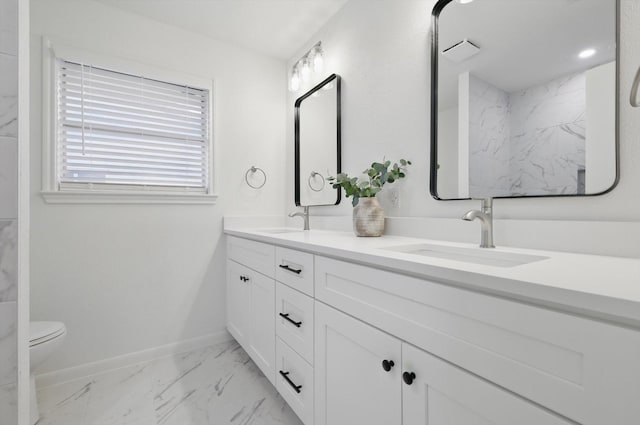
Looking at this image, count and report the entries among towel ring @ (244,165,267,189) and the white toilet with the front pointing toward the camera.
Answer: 1

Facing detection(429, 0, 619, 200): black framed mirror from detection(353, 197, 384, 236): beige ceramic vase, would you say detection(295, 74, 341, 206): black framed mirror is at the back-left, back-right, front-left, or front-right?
back-left

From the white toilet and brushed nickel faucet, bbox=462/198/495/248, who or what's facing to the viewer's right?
the white toilet

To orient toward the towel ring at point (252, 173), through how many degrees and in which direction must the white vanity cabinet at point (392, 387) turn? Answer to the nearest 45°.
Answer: approximately 90° to its right

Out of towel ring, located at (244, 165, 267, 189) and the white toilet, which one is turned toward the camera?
the towel ring

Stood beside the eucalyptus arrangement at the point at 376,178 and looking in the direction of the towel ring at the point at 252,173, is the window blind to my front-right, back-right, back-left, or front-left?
front-left

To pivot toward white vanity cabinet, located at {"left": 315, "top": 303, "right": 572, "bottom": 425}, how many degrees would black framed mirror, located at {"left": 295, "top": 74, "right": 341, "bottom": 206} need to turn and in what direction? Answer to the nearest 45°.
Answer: approximately 45° to its left

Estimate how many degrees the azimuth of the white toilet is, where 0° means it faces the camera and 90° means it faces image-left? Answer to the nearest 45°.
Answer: approximately 270°

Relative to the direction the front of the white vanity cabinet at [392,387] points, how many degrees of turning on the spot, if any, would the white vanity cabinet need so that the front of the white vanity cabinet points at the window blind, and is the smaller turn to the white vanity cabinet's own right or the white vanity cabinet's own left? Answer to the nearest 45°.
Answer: approximately 45° to the white vanity cabinet's own right

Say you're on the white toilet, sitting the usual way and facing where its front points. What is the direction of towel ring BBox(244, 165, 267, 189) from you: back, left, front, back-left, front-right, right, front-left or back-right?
front

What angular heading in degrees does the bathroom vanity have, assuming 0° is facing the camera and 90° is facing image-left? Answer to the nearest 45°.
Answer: approximately 45°

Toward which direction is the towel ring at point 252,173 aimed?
toward the camera

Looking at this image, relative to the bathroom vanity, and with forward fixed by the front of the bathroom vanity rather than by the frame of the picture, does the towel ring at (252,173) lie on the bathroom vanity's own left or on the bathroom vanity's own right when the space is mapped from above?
on the bathroom vanity's own right

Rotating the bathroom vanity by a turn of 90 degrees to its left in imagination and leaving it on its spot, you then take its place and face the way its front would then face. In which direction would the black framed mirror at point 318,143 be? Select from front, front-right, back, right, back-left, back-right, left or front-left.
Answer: back

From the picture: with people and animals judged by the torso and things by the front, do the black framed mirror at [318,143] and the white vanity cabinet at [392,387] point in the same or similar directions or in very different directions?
same or similar directions

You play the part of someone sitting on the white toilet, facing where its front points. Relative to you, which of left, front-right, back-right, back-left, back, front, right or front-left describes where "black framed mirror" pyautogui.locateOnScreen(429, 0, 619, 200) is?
front-right
